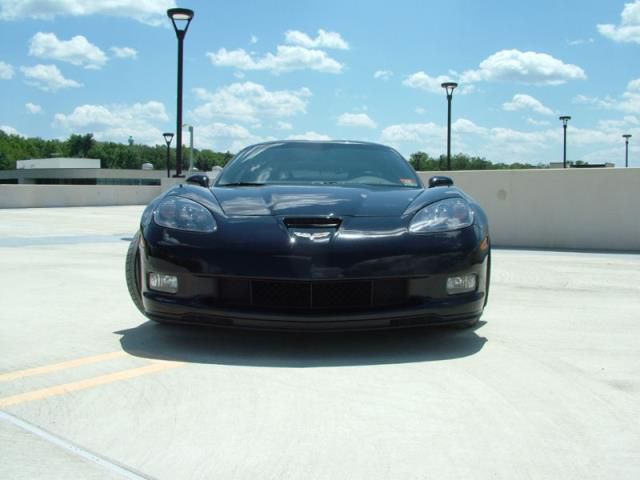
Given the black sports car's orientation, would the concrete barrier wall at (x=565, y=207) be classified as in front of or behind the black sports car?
behind

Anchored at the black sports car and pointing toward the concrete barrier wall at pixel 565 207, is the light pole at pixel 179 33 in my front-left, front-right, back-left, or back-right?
front-left

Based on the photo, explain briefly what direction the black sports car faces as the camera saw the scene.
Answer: facing the viewer

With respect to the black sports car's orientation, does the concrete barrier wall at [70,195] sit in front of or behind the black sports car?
behind

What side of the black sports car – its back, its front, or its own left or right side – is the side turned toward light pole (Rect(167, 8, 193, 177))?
back

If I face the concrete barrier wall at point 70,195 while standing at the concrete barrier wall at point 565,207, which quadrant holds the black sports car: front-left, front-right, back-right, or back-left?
back-left
